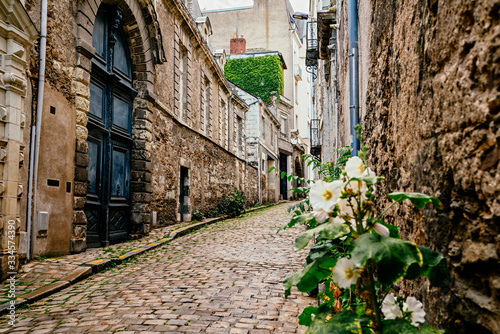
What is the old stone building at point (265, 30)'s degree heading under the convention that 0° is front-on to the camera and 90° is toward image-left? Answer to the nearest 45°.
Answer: approximately 315°

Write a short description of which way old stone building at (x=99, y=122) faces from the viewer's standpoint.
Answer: facing the viewer and to the right of the viewer

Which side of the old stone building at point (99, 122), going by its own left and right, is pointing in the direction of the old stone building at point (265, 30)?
left
